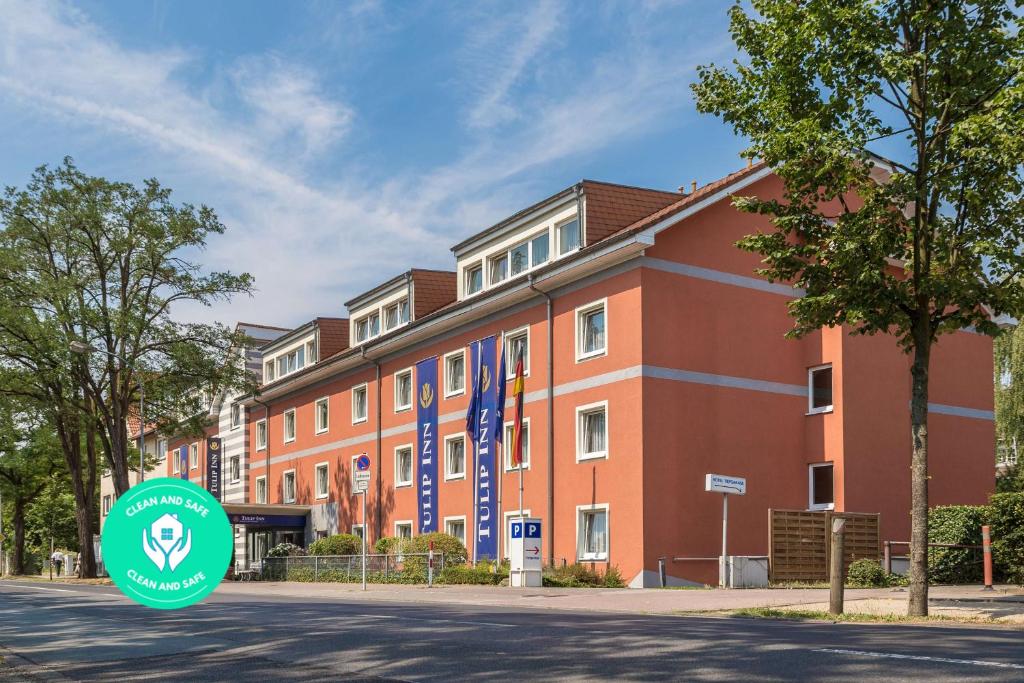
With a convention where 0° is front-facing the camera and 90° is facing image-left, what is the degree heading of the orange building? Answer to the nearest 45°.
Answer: approximately 45°

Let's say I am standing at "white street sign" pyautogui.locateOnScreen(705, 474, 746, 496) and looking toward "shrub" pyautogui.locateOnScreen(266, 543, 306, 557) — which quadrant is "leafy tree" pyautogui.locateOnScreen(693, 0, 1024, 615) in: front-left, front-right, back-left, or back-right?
back-left

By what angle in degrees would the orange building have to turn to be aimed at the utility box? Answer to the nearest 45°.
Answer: approximately 45° to its left

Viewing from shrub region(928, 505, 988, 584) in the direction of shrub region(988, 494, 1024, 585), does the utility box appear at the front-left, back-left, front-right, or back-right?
back-right

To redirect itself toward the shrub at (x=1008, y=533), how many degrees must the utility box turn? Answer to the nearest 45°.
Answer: approximately 45° to its left

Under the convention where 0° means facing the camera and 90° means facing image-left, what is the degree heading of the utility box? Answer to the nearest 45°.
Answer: approximately 0°
